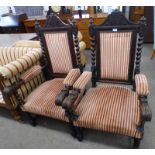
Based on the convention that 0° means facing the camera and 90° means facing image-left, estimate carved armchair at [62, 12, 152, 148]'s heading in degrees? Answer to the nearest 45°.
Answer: approximately 0°

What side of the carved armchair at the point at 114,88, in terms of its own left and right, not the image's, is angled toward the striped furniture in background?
right

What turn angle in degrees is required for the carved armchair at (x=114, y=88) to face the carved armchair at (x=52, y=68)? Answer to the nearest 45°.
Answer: approximately 90° to its right
